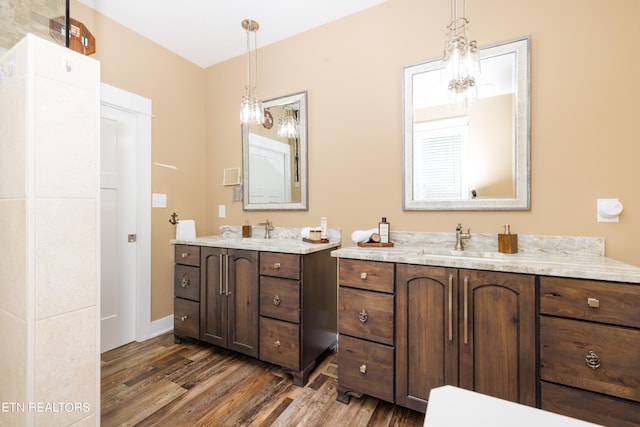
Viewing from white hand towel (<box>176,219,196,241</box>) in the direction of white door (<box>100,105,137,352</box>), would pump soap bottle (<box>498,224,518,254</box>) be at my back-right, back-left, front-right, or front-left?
back-left

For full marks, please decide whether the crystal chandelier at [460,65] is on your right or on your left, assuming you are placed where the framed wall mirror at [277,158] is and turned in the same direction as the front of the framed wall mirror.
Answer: on your left

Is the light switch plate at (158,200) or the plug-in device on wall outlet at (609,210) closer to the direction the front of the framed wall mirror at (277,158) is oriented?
the light switch plate

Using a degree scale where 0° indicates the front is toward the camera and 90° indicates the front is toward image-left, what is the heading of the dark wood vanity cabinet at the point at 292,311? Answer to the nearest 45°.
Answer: approximately 45°

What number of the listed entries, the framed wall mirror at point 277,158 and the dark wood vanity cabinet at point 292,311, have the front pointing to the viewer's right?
0

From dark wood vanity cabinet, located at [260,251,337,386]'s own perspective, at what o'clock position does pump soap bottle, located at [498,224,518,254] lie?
The pump soap bottle is roughly at 8 o'clock from the dark wood vanity cabinet.

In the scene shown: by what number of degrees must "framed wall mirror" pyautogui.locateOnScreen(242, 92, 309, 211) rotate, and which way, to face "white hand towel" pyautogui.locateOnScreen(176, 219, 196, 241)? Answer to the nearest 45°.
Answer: approximately 45° to its right

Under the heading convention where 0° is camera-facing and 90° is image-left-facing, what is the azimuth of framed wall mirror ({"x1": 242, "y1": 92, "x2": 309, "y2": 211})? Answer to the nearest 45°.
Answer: approximately 45°

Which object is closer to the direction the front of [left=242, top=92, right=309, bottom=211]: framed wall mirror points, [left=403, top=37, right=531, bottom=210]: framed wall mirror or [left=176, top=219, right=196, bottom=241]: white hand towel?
the white hand towel
